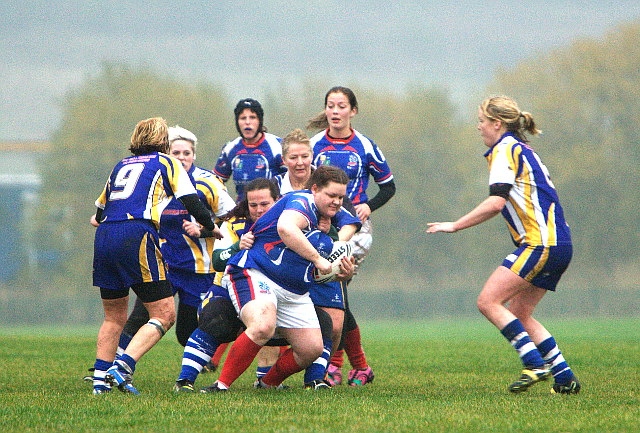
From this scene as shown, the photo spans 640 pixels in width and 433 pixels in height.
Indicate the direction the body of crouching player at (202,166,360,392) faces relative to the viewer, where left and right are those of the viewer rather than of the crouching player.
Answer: facing the viewer and to the right of the viewer

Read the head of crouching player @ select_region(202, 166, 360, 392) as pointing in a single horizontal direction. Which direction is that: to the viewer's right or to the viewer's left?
to the viewer's right

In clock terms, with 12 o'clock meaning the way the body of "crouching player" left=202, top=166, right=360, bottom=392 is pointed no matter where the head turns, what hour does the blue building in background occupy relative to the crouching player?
The blue building in background is roughly at 7 o'clock from the crouching player.
